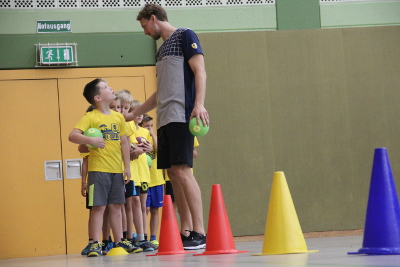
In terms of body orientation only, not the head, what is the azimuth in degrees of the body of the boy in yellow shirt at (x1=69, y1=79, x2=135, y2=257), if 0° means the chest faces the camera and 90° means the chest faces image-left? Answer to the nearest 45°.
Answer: approximately 315°

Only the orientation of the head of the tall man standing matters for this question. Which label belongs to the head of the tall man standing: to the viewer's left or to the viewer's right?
to the viewer's left

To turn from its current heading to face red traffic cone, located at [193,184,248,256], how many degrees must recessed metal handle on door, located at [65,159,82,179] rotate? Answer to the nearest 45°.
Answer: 0° — it already faces it

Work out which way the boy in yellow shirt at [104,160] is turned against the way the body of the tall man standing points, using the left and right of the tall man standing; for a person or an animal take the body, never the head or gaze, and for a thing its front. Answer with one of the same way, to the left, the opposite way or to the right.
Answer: to the left

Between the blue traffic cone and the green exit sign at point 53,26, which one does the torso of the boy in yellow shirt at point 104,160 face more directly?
the blue traffic cone

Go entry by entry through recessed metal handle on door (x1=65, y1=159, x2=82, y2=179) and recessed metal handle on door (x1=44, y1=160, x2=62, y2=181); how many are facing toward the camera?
2
